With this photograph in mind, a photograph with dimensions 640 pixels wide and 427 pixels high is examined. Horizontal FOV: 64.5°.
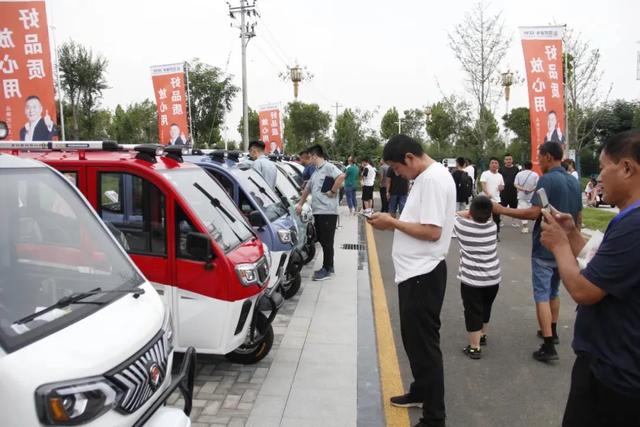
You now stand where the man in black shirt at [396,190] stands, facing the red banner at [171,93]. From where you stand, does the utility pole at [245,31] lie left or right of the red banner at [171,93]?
right

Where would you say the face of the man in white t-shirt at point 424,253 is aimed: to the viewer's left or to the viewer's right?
to the viewer's left

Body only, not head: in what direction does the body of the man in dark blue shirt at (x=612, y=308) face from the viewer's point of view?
to the viewer's left

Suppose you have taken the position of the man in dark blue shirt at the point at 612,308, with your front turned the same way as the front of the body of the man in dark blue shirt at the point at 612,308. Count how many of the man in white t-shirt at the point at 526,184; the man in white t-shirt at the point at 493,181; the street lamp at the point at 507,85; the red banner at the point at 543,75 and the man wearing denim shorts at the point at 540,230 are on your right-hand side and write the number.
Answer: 5

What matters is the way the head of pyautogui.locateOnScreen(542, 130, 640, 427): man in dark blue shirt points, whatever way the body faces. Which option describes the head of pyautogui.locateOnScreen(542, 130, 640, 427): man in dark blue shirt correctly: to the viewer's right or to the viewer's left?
to the viewer's left

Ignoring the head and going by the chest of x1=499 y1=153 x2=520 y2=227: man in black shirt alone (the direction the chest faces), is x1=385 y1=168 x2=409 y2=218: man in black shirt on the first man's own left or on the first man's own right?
on the first man's own right

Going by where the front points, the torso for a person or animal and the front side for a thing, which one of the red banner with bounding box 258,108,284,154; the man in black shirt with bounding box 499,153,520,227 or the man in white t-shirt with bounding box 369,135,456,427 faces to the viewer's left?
the man in white t-shirt

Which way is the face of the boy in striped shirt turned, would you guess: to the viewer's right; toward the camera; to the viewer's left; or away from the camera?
away from the camera

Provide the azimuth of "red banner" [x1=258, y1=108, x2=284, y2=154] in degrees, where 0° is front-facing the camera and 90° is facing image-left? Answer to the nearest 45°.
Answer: approximately 0°

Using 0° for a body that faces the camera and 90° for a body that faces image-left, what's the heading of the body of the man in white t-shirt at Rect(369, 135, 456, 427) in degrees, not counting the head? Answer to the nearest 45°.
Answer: approximately 90°

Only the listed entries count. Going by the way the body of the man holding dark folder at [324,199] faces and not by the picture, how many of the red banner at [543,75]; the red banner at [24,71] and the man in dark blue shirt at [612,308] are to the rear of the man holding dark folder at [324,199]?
1
